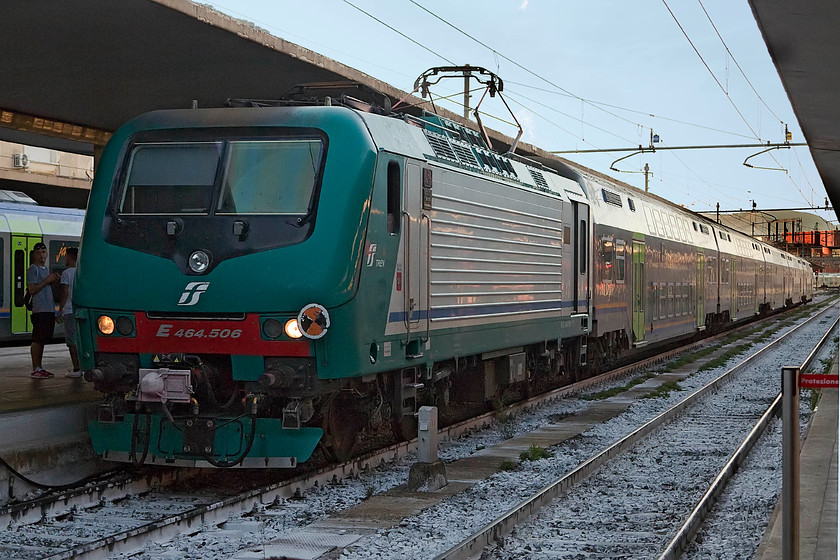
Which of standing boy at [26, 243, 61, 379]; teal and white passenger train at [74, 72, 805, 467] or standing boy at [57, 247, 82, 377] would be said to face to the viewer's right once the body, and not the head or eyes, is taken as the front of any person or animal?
standing boy at [26, 243, 61, 379]

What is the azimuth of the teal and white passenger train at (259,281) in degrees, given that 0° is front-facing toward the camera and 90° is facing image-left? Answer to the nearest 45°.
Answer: approximately 45°

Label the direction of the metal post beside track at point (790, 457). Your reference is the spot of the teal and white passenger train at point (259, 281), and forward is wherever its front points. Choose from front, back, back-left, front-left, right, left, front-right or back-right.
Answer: left

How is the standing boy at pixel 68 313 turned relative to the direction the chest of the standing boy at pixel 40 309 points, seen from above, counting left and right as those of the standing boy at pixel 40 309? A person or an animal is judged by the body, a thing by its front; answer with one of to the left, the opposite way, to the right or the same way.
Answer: the opposite way

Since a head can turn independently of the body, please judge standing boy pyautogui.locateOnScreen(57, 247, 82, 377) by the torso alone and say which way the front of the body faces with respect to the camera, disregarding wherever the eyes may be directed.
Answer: to the viewer's left

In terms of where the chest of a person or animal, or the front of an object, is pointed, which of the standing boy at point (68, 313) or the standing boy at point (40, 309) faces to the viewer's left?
the standing boy at point (68, 313)

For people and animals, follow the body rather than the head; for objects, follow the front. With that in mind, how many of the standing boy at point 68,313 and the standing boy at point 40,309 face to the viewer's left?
1

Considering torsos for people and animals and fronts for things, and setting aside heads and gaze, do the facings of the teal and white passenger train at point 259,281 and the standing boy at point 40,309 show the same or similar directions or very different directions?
very different directions

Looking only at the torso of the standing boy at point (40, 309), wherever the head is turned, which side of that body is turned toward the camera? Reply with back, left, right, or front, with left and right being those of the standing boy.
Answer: right

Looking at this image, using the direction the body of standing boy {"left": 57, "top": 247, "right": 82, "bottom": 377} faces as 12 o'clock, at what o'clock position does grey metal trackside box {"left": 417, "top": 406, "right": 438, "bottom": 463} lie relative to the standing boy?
The grey metal trackside box is roughly at 8 o'clock from the standing boy.

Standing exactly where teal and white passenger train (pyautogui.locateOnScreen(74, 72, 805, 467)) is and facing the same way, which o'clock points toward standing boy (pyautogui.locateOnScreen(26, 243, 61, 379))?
The standing boy is roughly at 12 o'clock from the teal and white passenger train.

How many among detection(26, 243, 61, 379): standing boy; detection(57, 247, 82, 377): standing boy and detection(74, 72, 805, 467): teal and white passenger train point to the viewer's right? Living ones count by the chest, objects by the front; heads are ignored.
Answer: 1
